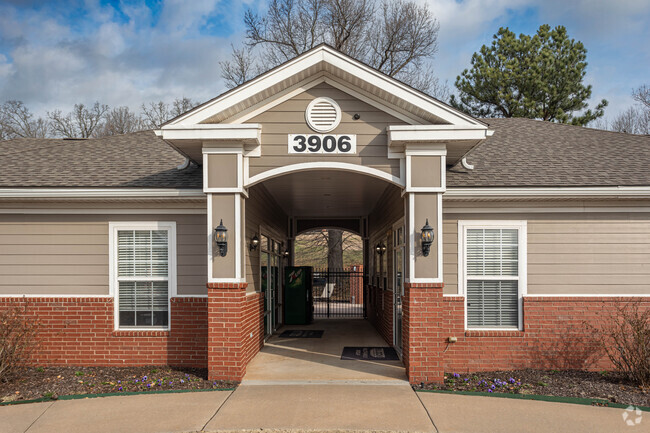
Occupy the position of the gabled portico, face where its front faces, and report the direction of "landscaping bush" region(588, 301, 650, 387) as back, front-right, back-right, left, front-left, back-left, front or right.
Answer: left

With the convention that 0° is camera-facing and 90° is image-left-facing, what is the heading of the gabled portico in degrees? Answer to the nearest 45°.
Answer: approximately 0°

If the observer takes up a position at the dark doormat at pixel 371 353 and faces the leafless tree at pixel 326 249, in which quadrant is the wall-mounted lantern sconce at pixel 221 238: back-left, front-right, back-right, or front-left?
back-left

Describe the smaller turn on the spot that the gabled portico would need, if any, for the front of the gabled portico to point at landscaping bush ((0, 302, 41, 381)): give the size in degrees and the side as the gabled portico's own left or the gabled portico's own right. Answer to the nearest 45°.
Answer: approximately 90° to the gabled portico's own right

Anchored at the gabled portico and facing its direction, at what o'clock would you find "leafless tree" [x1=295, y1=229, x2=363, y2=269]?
The leafless tree is roughly at 6 o'clock from the gabled portico.
